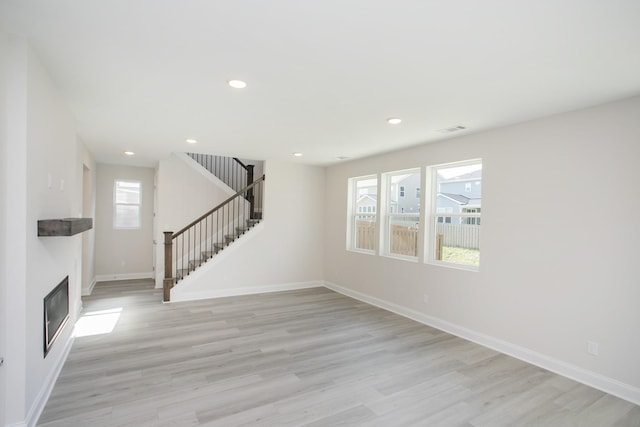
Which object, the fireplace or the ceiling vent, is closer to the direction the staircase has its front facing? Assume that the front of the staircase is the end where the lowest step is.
the fireplace

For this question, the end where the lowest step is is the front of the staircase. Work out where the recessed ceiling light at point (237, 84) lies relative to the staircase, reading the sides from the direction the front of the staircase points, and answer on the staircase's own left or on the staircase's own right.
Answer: on the staircase's own left

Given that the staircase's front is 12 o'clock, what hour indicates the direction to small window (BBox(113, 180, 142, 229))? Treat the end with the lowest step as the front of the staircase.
The small window is roughly at 1 o'clock from the staircase.

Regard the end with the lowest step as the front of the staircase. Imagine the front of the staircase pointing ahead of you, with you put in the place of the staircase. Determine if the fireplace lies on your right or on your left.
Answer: on your left

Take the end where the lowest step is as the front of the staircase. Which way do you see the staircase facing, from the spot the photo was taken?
facing to the left of the viewer

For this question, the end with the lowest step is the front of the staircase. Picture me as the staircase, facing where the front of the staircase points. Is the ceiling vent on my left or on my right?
on my left

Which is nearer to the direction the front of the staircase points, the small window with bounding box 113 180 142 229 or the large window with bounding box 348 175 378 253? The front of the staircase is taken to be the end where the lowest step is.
the small window

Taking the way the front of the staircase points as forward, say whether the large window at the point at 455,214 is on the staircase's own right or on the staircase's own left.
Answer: on the staircase's own left

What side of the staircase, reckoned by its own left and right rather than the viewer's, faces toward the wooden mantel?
left
